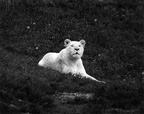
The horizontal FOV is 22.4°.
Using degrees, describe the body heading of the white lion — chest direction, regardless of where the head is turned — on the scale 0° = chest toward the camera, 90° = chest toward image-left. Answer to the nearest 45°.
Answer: approximately 315°
